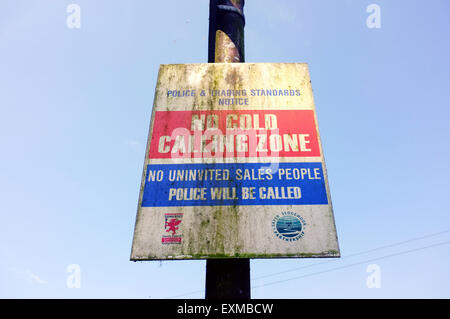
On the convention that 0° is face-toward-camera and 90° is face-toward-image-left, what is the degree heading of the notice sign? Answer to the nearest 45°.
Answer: approximately 0°
